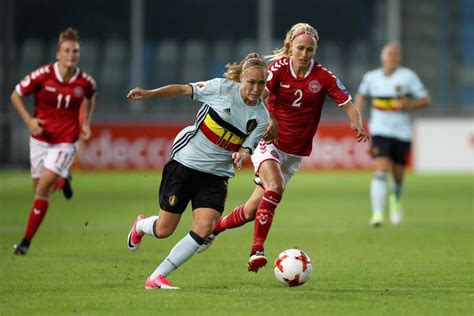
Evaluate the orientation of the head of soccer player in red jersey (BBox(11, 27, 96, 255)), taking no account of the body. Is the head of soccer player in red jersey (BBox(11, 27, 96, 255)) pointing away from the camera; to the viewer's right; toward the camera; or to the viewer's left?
toward the camera

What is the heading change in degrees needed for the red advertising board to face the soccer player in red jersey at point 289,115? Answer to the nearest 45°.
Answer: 0° — it already faces them

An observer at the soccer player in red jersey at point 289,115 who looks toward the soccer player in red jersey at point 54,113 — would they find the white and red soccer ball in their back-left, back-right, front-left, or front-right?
back-left

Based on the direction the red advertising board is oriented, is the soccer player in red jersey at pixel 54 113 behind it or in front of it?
in front

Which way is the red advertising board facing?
toward the camera

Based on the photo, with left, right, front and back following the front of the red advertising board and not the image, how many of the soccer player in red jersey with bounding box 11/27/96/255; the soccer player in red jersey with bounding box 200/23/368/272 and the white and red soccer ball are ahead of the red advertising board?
3

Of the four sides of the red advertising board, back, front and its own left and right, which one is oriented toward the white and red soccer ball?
front
